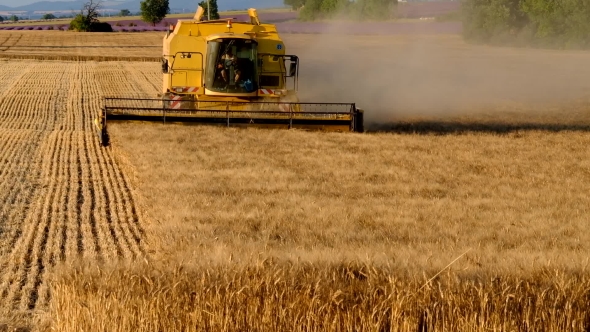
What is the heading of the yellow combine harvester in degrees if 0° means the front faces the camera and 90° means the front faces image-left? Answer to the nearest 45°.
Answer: approximately 0°
